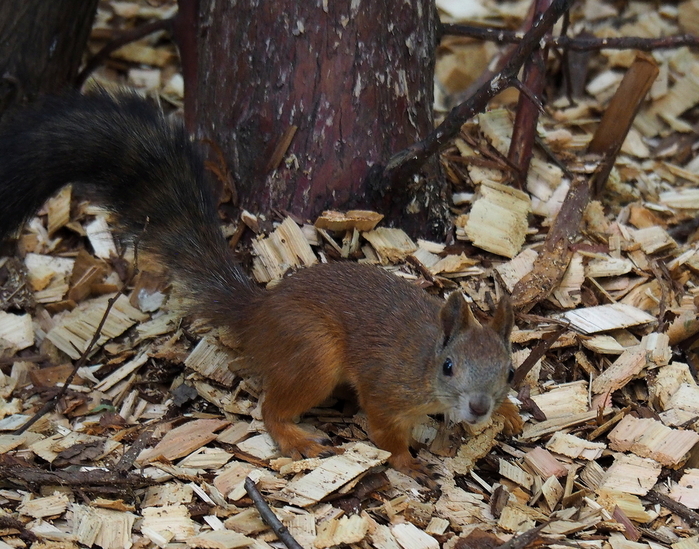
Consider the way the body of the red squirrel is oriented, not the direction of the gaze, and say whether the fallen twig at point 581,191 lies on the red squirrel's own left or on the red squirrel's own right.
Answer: on the red squirrel's own left

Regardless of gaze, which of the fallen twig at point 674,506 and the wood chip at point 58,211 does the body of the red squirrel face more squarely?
the fallen twig

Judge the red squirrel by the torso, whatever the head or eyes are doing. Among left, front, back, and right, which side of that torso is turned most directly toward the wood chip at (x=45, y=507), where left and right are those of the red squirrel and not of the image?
right

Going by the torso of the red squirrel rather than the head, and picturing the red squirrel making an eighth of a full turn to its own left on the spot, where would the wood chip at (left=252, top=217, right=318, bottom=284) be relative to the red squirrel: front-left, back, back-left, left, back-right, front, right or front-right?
left

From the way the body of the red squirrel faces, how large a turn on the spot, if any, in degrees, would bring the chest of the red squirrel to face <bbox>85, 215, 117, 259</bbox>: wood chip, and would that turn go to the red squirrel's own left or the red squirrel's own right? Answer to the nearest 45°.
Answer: approximately 180°

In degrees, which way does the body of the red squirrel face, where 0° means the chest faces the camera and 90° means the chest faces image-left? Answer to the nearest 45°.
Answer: approximately 315°

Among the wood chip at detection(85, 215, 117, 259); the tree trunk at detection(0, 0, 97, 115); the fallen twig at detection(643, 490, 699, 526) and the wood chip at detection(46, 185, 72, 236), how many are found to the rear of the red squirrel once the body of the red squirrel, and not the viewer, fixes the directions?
3

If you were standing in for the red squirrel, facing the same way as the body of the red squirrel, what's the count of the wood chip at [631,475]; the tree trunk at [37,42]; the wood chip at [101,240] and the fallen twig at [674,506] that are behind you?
2

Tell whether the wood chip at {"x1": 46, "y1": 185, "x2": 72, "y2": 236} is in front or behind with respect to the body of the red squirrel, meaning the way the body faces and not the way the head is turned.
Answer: behind

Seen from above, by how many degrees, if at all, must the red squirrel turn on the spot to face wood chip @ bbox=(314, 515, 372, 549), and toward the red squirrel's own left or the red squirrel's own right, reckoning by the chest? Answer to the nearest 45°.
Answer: approximately 45° to the red squirrel's own right

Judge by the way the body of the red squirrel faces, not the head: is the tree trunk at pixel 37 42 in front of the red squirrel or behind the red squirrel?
behind

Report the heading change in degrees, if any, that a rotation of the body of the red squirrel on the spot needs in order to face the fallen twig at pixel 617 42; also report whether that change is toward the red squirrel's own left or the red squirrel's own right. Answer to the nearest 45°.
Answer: approximately 90° to the red squirrel's own left

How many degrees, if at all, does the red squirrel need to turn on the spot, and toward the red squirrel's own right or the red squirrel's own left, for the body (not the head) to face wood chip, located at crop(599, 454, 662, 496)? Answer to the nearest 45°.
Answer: approximately 45° to the red squirrel's own left

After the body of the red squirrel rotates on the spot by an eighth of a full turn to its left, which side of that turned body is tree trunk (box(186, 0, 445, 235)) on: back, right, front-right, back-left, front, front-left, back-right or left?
left
